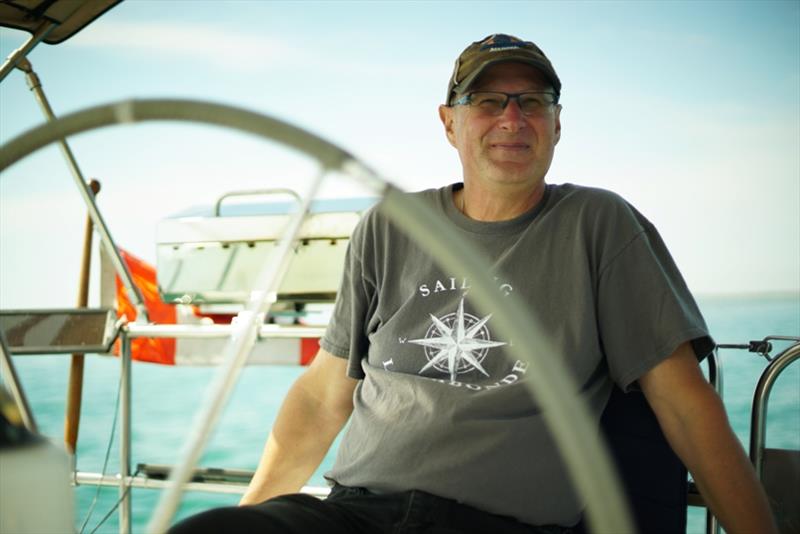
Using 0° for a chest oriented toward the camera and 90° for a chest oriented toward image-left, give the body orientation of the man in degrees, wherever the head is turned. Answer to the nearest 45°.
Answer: approximately 45°
